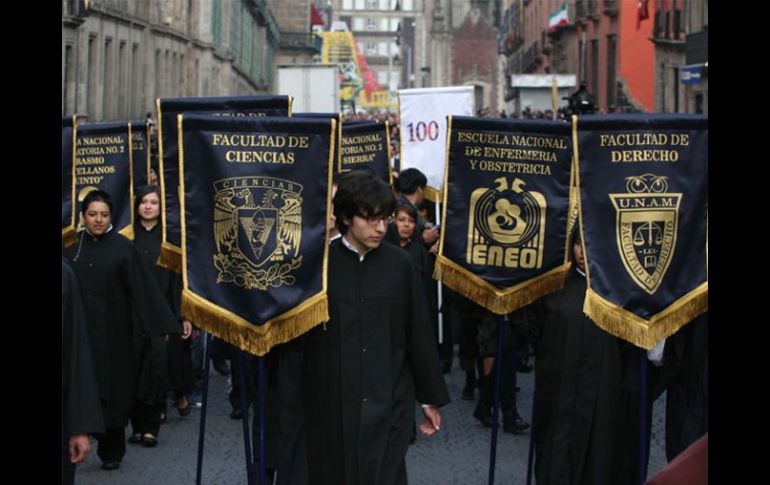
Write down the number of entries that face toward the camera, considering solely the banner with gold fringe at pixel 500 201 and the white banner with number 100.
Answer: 2

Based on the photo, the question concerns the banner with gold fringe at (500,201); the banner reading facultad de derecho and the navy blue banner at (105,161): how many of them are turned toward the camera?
3

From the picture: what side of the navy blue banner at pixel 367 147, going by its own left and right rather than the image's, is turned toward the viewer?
front

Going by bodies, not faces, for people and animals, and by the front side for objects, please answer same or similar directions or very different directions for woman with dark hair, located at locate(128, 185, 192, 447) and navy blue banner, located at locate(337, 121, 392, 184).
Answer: same or similar directions

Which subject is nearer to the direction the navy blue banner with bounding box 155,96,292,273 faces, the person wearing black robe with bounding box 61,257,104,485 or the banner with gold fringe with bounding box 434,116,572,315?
the person wearing black robe

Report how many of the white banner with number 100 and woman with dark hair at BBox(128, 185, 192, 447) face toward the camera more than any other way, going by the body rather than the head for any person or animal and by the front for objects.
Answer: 2

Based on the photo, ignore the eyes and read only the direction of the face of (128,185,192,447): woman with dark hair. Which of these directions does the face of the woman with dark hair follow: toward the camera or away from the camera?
toward the camera

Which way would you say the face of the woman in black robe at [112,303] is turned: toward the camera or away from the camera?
toward the camera

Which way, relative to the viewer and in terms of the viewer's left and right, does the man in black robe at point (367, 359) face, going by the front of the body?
facing the viewer

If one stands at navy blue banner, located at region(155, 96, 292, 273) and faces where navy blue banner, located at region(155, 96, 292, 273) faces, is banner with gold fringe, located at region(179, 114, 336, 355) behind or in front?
in front

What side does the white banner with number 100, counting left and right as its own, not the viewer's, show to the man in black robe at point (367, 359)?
front

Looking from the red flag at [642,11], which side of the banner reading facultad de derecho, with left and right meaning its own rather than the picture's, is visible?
back
